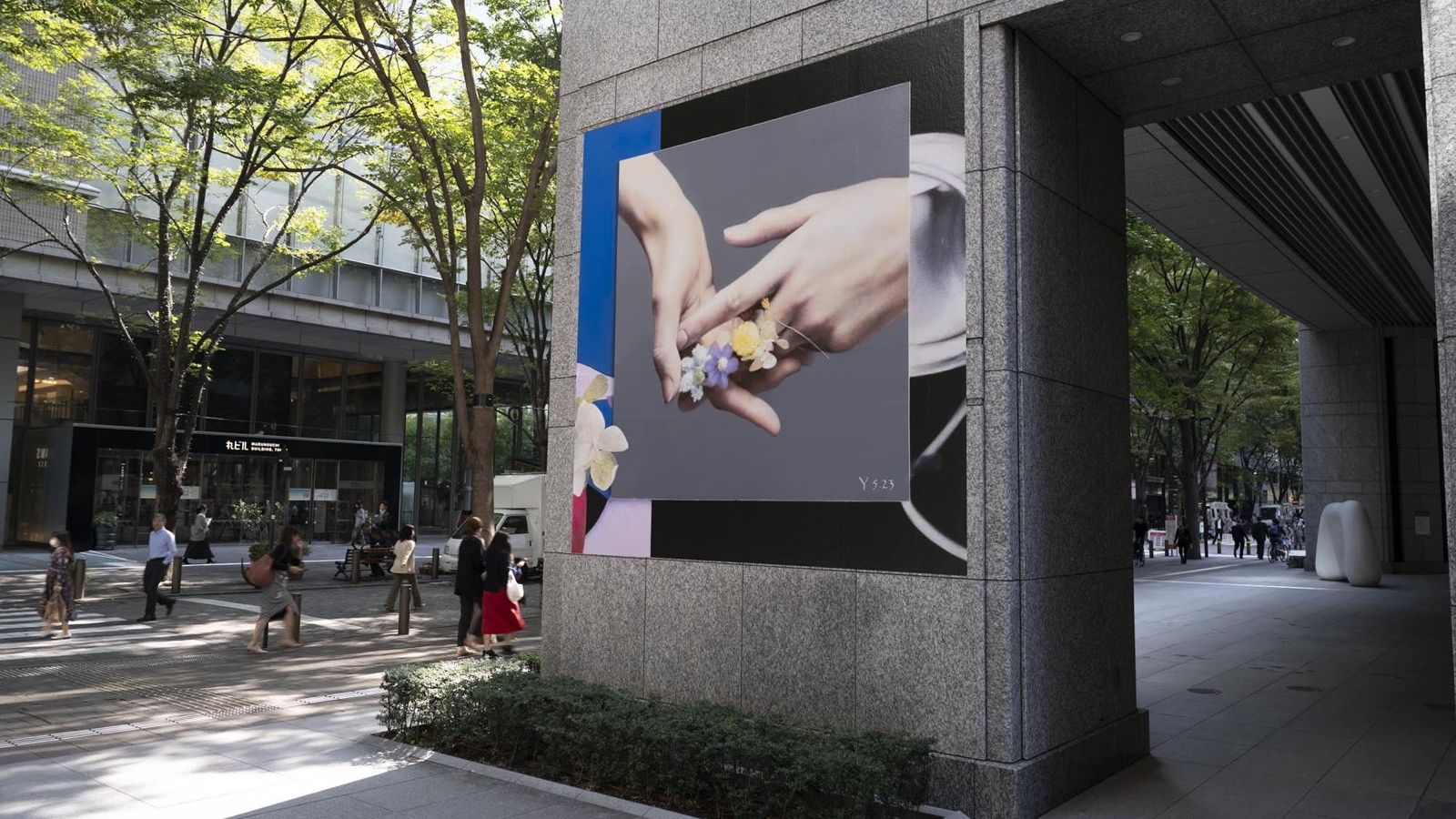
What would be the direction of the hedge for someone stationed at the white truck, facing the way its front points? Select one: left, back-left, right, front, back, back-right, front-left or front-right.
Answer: front-left

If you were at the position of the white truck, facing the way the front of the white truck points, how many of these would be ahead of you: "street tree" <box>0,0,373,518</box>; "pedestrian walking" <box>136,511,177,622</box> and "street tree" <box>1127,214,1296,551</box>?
2

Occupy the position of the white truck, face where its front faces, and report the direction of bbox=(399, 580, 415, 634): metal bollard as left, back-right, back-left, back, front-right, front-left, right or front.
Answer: front-left

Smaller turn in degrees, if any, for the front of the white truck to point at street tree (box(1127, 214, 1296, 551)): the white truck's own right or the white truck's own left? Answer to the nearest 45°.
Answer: approximately 135° to the white truck's own left

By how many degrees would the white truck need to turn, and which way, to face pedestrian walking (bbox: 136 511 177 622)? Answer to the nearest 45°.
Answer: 0° — it already faces them

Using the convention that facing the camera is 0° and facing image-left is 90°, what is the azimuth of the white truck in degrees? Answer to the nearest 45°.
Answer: approximately 45°
